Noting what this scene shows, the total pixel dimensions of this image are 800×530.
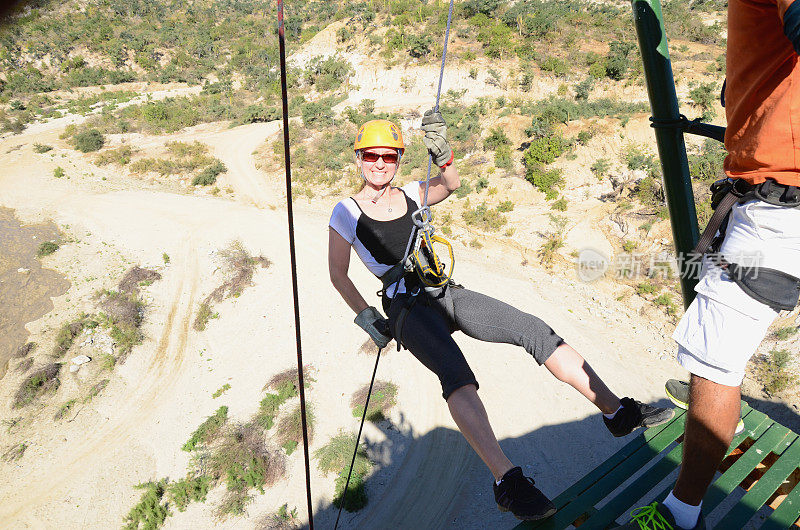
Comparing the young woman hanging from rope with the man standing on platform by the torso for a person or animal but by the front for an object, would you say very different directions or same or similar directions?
very different directions

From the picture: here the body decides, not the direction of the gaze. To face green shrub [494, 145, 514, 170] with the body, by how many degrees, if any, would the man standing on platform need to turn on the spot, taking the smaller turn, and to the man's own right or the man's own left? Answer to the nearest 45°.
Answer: approximately 45° to the man's own right

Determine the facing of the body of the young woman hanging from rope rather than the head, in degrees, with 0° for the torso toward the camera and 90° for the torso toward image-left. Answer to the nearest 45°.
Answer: approximately 315°

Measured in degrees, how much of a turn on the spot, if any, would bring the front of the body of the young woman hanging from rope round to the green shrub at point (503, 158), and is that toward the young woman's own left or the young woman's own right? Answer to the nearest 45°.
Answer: approximately 135° to the young woman's own left

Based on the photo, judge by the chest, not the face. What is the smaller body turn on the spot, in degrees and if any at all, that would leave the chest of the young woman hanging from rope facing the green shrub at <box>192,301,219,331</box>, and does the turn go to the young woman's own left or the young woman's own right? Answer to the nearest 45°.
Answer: approximately 180°

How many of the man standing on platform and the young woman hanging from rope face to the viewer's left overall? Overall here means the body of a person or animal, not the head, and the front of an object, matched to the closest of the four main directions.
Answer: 1

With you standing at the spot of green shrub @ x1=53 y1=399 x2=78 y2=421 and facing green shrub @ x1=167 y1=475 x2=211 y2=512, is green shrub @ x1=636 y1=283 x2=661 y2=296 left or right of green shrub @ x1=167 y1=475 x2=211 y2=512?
left

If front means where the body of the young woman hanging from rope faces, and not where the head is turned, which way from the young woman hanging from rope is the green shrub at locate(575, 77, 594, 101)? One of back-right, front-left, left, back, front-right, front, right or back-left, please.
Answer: back-left

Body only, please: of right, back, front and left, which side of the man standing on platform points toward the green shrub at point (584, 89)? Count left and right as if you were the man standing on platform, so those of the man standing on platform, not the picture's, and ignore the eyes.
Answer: right

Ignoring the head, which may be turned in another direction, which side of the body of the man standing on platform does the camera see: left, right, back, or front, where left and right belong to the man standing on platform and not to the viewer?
left
